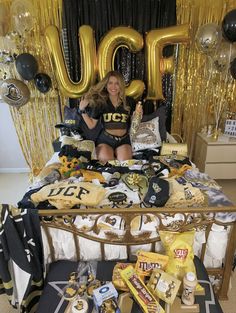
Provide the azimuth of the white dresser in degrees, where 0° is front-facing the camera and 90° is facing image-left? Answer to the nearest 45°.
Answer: approximately 0°

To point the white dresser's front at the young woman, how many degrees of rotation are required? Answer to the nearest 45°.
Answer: approximately 45° to its right

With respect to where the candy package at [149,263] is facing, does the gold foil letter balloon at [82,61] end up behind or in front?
behind

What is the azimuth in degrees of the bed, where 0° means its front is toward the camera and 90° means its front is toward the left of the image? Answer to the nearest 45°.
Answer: approximately 0°

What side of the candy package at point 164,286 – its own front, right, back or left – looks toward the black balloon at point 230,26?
back
